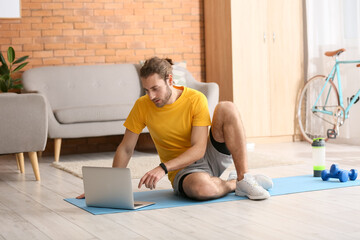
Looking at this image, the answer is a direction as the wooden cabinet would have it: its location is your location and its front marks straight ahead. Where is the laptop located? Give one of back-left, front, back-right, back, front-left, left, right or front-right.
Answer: front-right

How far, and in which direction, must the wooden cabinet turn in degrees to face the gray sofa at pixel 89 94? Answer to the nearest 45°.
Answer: approximately 90° to its right

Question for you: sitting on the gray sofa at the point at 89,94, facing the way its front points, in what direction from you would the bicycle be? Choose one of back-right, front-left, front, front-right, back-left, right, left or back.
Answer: left

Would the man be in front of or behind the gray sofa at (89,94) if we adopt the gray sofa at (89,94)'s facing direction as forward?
in front

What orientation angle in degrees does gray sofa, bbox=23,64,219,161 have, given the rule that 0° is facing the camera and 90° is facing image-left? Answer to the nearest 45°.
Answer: approximately 0°

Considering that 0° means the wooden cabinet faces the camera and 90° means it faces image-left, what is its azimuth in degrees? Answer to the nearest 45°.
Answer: approximately 315°

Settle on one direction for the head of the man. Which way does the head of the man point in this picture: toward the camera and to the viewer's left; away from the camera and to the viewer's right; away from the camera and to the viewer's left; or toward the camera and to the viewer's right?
toward the camera and to the viewer's left

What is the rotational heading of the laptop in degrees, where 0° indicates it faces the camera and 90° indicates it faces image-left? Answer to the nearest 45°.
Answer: approximately 225°

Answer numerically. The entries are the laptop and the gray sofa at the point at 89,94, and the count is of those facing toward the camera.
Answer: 1
